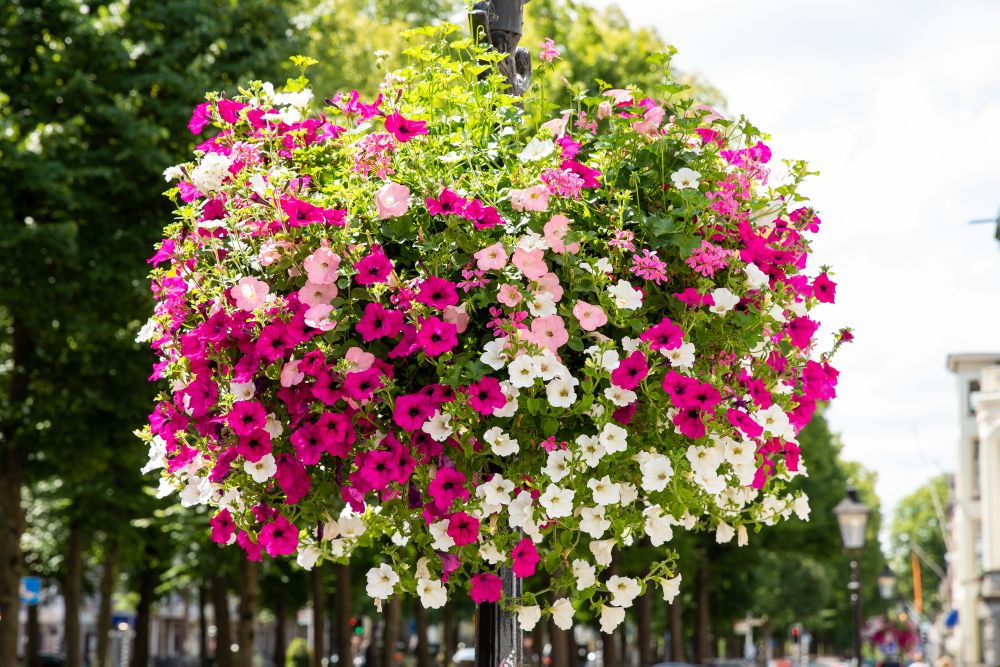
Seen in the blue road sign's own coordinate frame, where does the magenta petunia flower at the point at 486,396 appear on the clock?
The magenta petunia flower is roughly at 12 o'clock from the blue road sign.

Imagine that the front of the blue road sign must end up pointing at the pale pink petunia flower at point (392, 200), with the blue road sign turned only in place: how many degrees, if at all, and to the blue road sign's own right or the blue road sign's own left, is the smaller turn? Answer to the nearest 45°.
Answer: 0° — it already faces it

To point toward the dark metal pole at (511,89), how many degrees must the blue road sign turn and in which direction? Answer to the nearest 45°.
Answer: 0° — it already faces it

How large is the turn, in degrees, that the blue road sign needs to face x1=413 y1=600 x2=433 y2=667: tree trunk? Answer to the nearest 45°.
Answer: approximately 135° to its left

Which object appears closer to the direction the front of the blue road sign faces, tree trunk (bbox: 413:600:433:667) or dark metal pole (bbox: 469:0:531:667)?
the dark metal pole

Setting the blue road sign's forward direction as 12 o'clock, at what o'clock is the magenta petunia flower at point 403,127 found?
The magenta petunia flower is roughly at 12 o'clock from the blue road sign.

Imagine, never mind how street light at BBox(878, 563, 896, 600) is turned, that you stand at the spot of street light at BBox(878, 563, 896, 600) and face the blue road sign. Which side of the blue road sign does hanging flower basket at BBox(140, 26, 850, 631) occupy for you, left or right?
left

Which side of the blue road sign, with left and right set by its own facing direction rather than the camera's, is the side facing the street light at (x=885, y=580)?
left

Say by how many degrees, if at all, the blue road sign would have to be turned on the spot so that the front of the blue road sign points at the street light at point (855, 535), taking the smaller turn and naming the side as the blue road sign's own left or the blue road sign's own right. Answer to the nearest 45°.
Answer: approximately 45° to the blue road sign's own left

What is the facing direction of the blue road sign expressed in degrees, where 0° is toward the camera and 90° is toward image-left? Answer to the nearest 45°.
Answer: approximately 0°

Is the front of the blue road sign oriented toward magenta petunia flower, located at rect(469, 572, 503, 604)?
yes
